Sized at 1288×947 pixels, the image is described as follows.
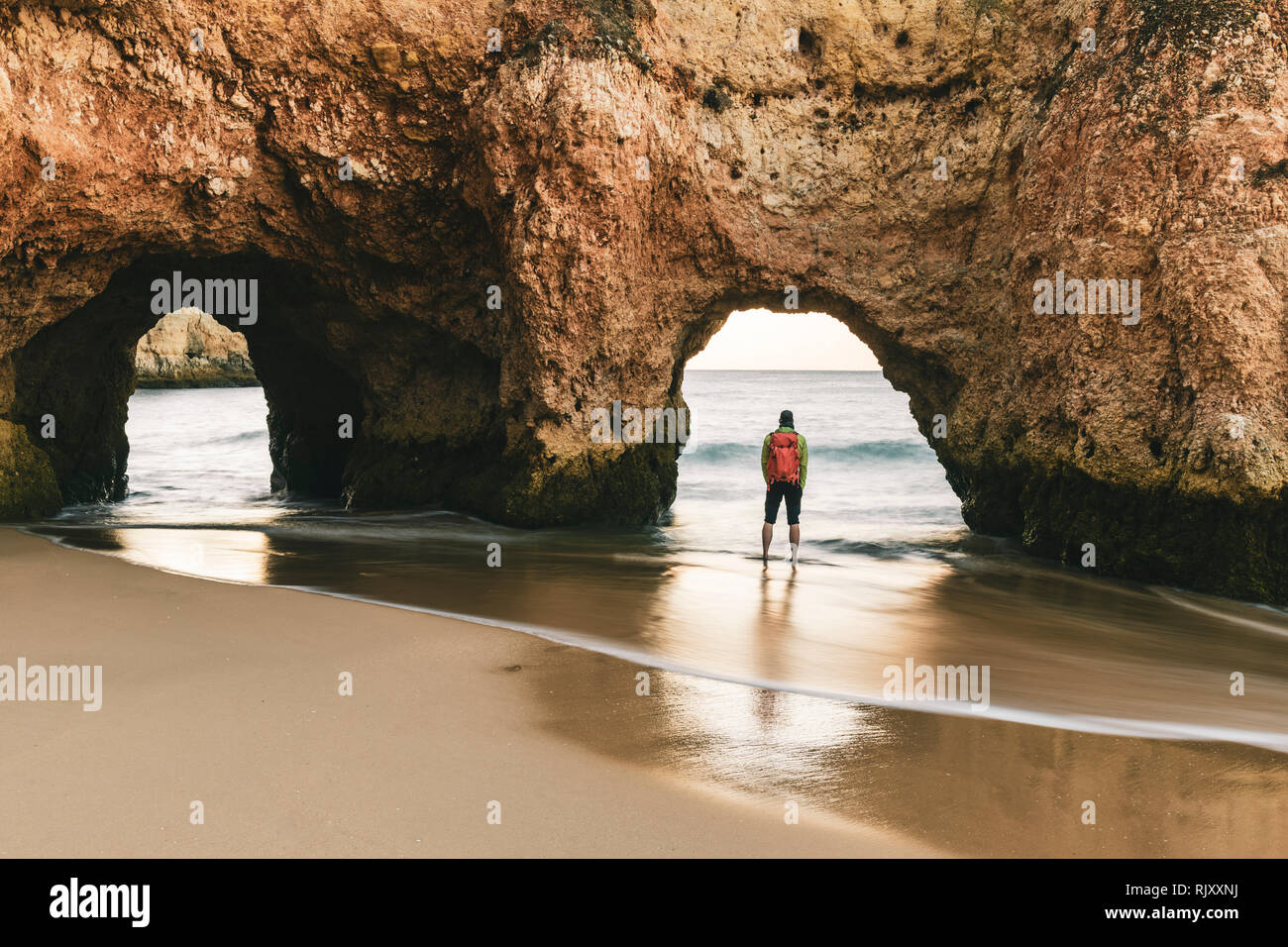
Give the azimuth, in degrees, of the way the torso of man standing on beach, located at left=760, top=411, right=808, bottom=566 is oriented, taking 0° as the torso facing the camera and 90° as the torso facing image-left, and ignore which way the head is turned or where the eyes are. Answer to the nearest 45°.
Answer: approximately 180°

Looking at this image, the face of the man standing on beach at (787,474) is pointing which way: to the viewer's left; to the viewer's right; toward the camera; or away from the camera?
away from the camera
